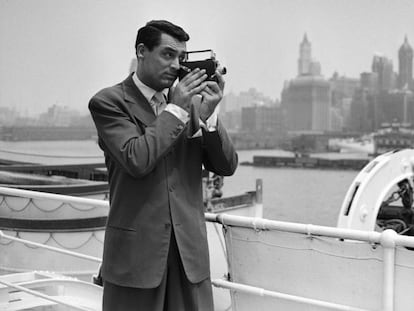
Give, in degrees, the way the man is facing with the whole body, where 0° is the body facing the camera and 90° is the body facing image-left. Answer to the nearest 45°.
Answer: approximately 315°

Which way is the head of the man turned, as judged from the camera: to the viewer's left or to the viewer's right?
to the viewer's right
